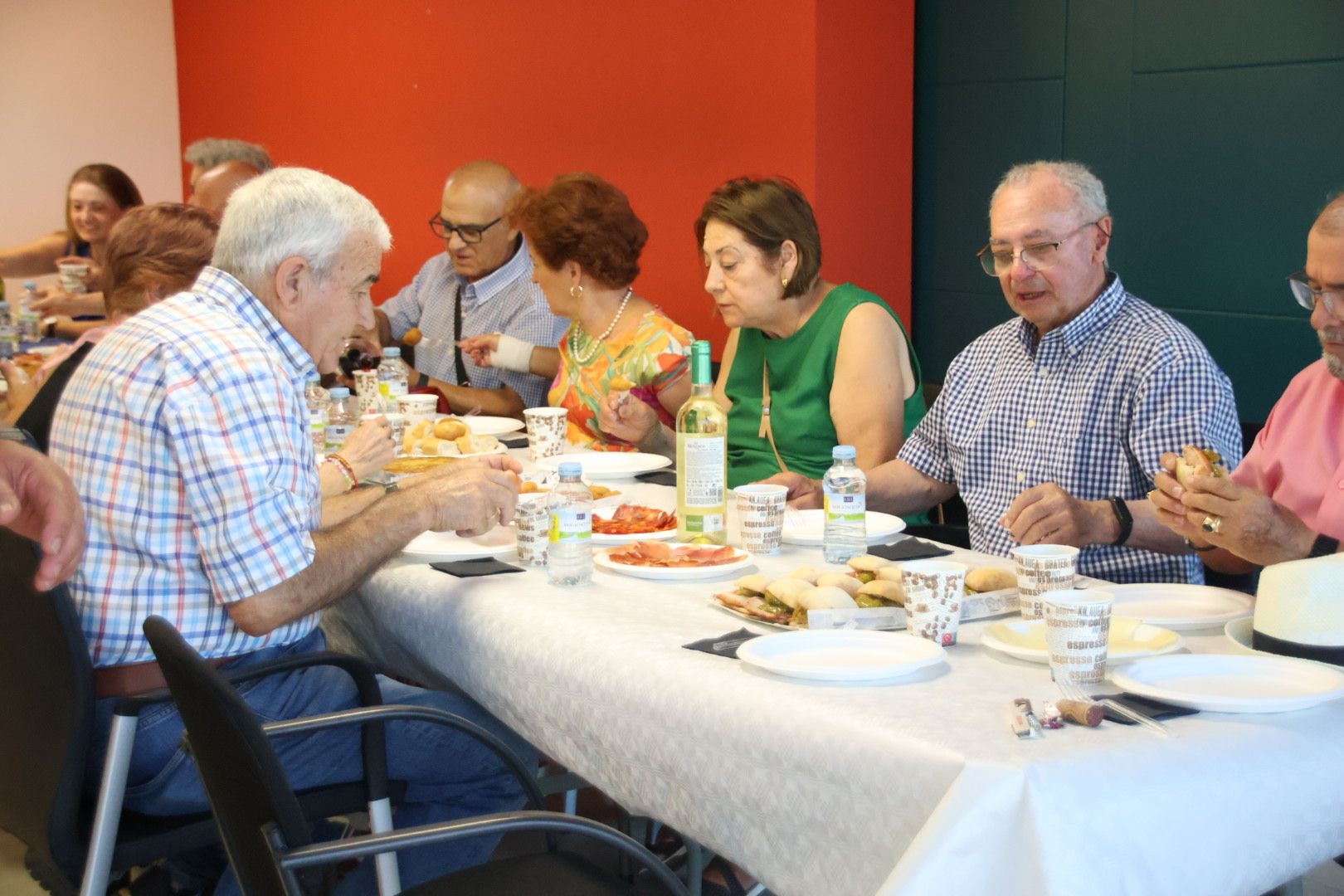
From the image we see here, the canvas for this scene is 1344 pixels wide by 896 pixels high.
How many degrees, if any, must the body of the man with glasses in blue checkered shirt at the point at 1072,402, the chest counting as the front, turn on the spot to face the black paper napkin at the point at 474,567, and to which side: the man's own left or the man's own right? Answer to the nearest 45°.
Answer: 0° — they already face it

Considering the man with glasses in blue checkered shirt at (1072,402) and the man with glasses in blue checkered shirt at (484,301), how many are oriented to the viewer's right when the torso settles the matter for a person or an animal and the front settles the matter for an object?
0

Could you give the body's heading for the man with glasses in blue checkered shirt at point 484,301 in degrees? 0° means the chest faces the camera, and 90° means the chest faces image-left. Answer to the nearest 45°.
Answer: approximately 45°

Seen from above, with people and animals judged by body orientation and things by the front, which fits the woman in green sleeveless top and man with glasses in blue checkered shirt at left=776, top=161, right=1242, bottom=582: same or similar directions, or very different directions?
same or similar directions

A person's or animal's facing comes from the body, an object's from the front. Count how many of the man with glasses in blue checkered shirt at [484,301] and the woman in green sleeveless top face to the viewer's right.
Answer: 0

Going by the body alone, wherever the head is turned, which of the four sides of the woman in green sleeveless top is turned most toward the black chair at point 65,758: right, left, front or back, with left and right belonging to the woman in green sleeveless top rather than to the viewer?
front

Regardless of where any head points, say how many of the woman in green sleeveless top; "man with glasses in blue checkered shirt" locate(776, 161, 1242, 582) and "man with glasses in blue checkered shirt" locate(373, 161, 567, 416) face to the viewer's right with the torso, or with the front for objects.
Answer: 0

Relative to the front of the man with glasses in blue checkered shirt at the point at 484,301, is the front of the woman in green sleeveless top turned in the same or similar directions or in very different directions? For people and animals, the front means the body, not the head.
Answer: same or similar directions

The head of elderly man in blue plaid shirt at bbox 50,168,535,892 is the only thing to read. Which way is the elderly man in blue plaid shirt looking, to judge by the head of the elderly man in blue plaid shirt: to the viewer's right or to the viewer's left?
to the viewer's right

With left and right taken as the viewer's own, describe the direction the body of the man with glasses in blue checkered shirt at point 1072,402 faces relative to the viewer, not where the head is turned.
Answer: facing the viewer and to the left of the viewer

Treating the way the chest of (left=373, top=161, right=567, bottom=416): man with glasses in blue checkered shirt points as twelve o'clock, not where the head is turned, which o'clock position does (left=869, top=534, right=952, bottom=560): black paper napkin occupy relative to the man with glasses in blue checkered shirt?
The black paper napkin is roughly at 10 o'clock from the man with glasses in blue checkered shirt.

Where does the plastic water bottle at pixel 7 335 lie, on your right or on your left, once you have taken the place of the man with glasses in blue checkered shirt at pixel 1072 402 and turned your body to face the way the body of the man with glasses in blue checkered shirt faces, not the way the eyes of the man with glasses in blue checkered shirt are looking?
on your right

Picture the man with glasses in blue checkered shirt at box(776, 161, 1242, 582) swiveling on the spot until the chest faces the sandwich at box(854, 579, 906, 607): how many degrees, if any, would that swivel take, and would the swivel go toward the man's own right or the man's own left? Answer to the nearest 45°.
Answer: approximately 45° to the man's own left

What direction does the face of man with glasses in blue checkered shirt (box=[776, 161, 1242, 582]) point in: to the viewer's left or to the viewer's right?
to the viewer's left

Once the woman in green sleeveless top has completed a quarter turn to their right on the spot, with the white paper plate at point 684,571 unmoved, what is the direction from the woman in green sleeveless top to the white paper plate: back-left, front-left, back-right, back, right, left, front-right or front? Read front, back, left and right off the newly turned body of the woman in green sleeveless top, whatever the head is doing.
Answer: back-left
